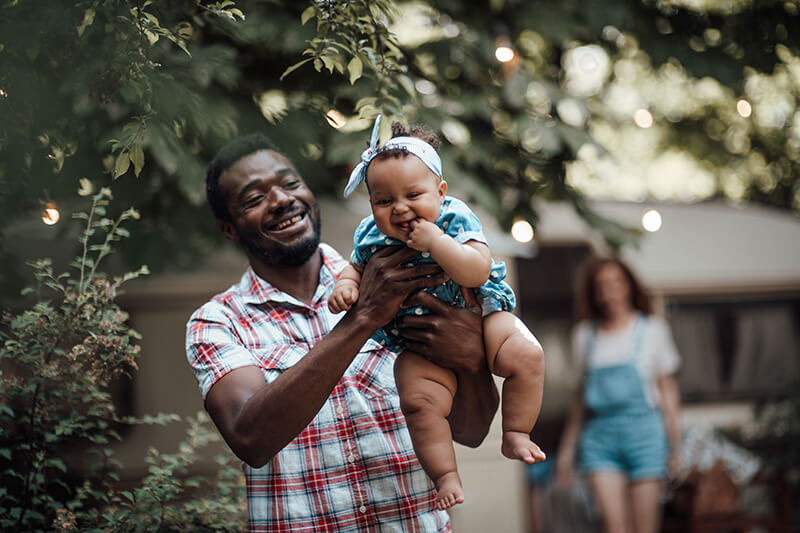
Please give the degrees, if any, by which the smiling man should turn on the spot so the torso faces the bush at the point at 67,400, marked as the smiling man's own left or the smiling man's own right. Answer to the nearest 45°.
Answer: approximately 90° to the smiling man's own right

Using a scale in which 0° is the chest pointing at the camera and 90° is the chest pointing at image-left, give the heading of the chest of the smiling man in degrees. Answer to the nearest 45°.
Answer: approximately 315°

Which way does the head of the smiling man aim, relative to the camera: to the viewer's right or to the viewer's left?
to the viewer's right

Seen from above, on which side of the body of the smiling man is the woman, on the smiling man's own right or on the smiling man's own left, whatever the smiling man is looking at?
on the smiling man's own left
